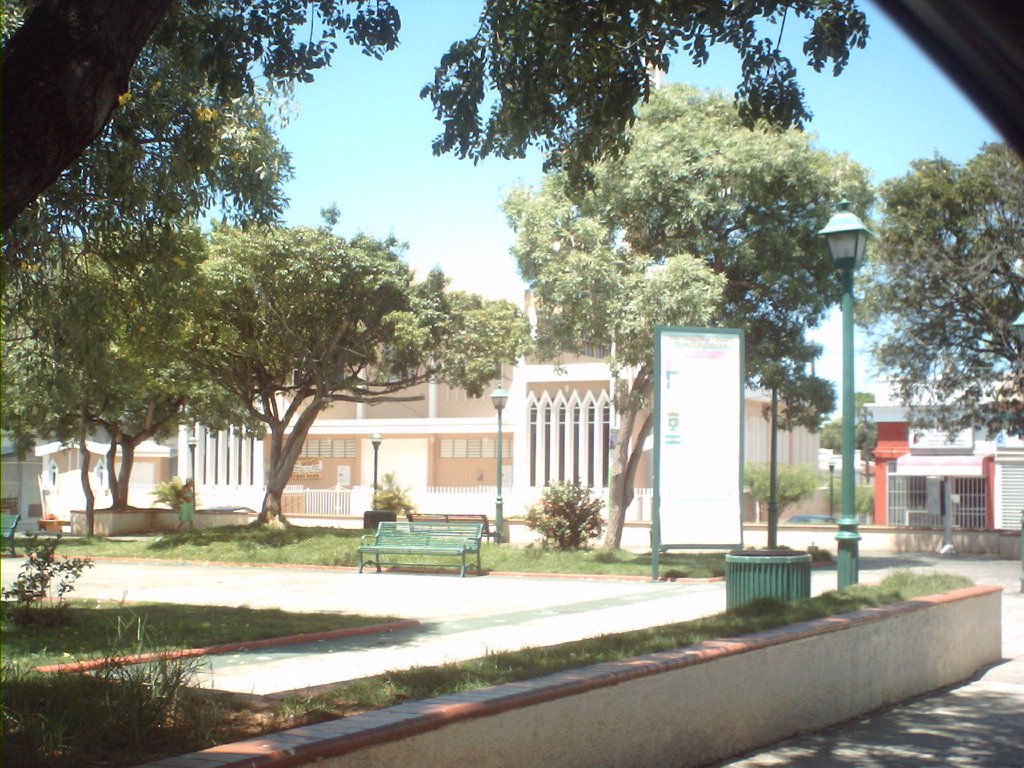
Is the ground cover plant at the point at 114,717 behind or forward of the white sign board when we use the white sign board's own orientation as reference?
forward

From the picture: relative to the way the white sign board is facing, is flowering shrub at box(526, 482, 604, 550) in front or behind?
behind

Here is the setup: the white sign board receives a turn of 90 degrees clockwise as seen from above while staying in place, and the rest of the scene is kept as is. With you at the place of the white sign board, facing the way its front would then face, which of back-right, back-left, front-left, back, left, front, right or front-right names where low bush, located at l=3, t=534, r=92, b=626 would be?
front-left

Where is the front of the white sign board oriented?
toward the camera

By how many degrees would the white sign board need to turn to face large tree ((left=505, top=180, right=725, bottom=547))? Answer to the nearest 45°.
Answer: approximately 180°

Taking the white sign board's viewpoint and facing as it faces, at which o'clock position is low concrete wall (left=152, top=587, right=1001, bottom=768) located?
The low concrete wall is roughly at 12 o'clock from the white sign board.

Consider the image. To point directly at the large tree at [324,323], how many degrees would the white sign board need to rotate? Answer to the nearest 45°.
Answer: approximately 135° to its right

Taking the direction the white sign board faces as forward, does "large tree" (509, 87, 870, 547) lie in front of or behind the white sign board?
behind

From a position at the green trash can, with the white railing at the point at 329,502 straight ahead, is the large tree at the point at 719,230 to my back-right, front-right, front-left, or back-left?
front-right

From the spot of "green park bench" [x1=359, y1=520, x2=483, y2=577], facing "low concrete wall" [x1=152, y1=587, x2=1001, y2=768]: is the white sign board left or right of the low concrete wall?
left

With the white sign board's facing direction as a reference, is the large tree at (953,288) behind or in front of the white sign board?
behind

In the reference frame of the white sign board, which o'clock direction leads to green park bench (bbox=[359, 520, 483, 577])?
The green park bench is roughly at 4 o'clock from the white sign board.
